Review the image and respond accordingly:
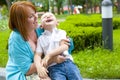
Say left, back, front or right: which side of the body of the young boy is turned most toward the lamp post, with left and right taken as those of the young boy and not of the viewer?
back

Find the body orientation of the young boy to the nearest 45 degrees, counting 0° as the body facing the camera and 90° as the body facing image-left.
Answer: approximately 0°
